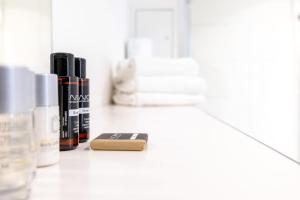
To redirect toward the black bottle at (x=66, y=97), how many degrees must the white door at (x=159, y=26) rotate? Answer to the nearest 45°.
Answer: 0° — it already faces it

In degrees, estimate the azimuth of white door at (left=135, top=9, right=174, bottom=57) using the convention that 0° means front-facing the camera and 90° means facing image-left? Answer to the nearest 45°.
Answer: approximately 0°

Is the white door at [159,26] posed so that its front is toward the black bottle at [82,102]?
yes

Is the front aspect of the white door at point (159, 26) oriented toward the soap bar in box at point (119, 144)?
yes

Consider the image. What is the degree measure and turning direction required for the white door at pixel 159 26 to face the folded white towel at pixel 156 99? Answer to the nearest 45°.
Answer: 0° — it already faces it

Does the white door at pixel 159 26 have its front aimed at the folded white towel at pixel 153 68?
yes
